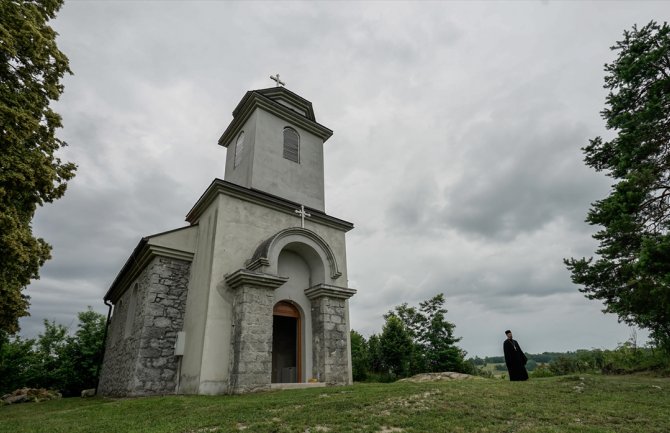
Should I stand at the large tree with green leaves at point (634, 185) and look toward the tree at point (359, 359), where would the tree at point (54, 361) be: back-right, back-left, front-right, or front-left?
front-left

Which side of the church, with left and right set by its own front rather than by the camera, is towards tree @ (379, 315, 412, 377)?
left

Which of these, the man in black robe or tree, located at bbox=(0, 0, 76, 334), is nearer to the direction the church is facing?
the man in black robe

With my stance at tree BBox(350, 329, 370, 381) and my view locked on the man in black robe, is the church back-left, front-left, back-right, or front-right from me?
front-right

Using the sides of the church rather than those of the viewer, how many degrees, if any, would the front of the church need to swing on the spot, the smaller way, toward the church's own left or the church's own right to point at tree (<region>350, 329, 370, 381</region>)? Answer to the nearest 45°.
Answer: approximately 90° to the church's own left

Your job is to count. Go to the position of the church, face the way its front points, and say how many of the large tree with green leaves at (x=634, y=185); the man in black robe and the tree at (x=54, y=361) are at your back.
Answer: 1

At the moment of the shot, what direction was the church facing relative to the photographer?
facing the viewer and to the right of the viewer

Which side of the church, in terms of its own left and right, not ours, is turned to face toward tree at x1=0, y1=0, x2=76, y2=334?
right

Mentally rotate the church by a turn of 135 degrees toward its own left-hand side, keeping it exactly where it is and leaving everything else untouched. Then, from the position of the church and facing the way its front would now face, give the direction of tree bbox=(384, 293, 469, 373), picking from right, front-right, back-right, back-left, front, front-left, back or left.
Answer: front-right

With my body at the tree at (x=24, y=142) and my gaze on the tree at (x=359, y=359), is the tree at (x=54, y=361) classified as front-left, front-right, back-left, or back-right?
front-left

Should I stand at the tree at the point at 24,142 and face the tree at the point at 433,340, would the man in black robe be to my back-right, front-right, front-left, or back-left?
front-right

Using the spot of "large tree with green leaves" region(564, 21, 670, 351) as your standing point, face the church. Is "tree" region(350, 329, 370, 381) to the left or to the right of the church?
right
